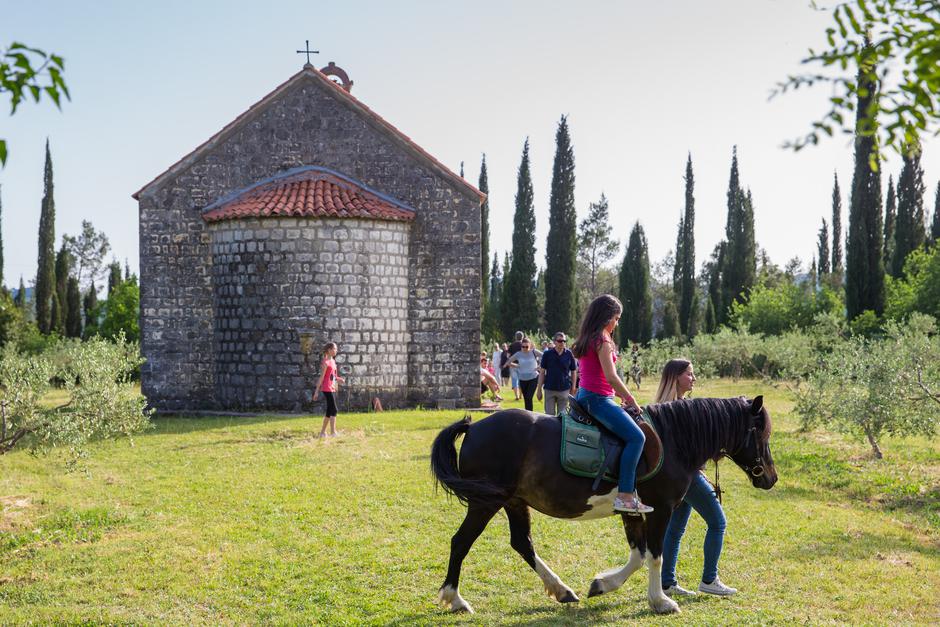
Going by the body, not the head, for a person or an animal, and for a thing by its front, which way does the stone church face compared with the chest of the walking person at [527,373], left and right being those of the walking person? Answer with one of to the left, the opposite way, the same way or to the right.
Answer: the opposite way

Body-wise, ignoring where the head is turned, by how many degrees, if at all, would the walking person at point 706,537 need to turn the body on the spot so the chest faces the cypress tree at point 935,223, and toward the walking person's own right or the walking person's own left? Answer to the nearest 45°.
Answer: approximately 90° to the walking person's own left

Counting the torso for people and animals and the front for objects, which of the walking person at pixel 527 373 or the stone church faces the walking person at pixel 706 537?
the walking person at pixel 527 373

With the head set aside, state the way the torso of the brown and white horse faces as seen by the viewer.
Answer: to the viewer's right

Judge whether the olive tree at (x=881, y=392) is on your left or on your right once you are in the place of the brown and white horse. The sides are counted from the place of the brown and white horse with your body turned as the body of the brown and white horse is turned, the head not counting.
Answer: on your left

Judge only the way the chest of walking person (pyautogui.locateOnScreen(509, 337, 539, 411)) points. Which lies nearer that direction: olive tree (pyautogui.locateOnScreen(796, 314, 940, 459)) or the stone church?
the olive tree

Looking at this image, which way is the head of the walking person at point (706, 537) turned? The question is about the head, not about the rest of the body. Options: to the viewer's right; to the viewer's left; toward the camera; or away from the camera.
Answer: to the viewer's right

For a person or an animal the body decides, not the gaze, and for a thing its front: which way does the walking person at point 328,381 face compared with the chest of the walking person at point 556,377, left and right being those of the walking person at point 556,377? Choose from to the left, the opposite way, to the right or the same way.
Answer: to the left

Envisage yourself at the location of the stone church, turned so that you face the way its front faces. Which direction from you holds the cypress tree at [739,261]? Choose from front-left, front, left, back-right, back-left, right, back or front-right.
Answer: front-right

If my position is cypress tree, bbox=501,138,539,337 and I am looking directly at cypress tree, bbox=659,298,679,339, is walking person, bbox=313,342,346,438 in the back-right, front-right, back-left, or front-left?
back-right

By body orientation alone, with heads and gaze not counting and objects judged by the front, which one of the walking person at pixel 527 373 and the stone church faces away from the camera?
the stone church

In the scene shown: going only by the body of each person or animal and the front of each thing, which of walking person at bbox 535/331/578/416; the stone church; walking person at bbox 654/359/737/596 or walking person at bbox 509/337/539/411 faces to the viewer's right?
walking person at bbox 654/359/737/596

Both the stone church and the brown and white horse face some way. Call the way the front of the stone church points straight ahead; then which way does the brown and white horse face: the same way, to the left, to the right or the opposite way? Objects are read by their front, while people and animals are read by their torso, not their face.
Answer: to the right

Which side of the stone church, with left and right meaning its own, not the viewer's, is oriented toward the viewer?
back

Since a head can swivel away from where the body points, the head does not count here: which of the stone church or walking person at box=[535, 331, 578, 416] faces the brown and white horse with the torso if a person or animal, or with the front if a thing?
the walking person
